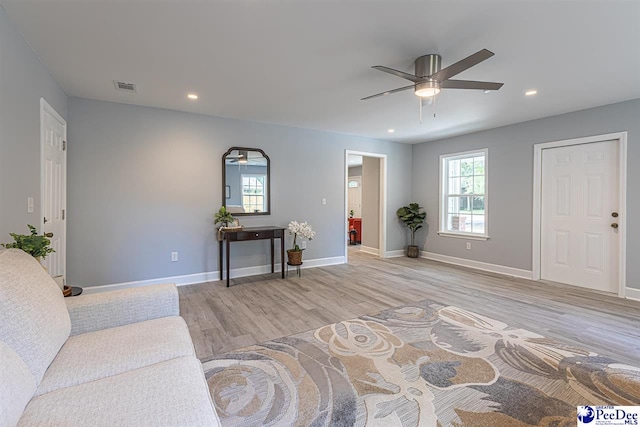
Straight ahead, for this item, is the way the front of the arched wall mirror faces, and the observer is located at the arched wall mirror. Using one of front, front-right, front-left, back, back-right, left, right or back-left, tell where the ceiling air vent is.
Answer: front-right

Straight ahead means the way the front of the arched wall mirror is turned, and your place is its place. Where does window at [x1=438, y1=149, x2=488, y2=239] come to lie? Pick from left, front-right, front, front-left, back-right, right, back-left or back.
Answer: left

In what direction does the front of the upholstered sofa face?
to the viewer's right

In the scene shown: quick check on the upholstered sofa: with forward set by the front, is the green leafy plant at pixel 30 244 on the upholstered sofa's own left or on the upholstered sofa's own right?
on the upholstered sofa's own left

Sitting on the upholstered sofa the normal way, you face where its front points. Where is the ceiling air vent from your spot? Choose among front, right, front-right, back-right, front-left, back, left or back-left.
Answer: left

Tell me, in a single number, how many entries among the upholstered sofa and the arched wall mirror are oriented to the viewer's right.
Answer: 1

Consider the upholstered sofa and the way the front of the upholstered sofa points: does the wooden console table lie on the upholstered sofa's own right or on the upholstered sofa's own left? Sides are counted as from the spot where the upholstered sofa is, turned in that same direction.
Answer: on the upholstered sofa's own left

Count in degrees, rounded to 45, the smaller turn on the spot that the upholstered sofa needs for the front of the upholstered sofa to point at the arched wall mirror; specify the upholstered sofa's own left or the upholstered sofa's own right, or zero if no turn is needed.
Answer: approximately 45° to the upholstered sofa's own left

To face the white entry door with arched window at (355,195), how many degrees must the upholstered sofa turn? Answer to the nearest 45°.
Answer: approximately 45° to its left

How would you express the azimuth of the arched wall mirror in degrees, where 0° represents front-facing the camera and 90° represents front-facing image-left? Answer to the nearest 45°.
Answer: approximately 0°

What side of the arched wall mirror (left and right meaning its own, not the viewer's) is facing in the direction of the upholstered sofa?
front

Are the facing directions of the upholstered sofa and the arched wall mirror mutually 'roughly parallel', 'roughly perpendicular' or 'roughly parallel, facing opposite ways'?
roughly perpendicular

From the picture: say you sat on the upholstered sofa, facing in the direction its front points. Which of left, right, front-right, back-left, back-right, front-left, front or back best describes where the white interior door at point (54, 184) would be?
left
